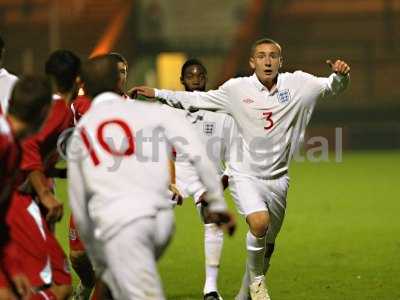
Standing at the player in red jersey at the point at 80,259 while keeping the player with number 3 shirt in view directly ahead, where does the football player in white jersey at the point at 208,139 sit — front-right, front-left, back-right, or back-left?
front-left

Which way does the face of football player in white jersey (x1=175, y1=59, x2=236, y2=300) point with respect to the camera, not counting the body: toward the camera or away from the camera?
toward the camera

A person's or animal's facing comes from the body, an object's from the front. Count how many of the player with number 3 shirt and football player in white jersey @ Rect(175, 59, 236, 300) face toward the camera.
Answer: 2

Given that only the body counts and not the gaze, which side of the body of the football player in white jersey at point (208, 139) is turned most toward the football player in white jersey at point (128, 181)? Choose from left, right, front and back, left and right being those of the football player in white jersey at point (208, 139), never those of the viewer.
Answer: front

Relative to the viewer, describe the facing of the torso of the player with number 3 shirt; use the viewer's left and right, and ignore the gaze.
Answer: facing the viewer

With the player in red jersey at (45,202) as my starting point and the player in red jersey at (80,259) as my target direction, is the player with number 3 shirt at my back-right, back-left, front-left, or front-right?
front-right

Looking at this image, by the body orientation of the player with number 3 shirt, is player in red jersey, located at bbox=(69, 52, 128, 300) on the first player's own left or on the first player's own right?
on the first player's own right

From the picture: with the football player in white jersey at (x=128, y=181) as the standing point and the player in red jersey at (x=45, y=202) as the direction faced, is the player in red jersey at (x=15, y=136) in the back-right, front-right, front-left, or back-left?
front-left

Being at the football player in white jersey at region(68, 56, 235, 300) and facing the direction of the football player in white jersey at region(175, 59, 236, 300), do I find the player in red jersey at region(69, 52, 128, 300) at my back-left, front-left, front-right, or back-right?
front-left

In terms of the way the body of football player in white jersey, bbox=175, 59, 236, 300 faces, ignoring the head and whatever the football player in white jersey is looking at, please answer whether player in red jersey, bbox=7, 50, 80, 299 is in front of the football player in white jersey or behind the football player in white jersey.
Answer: in front

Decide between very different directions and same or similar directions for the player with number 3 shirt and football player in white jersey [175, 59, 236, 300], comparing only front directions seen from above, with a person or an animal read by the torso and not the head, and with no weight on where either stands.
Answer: same or similar directions
